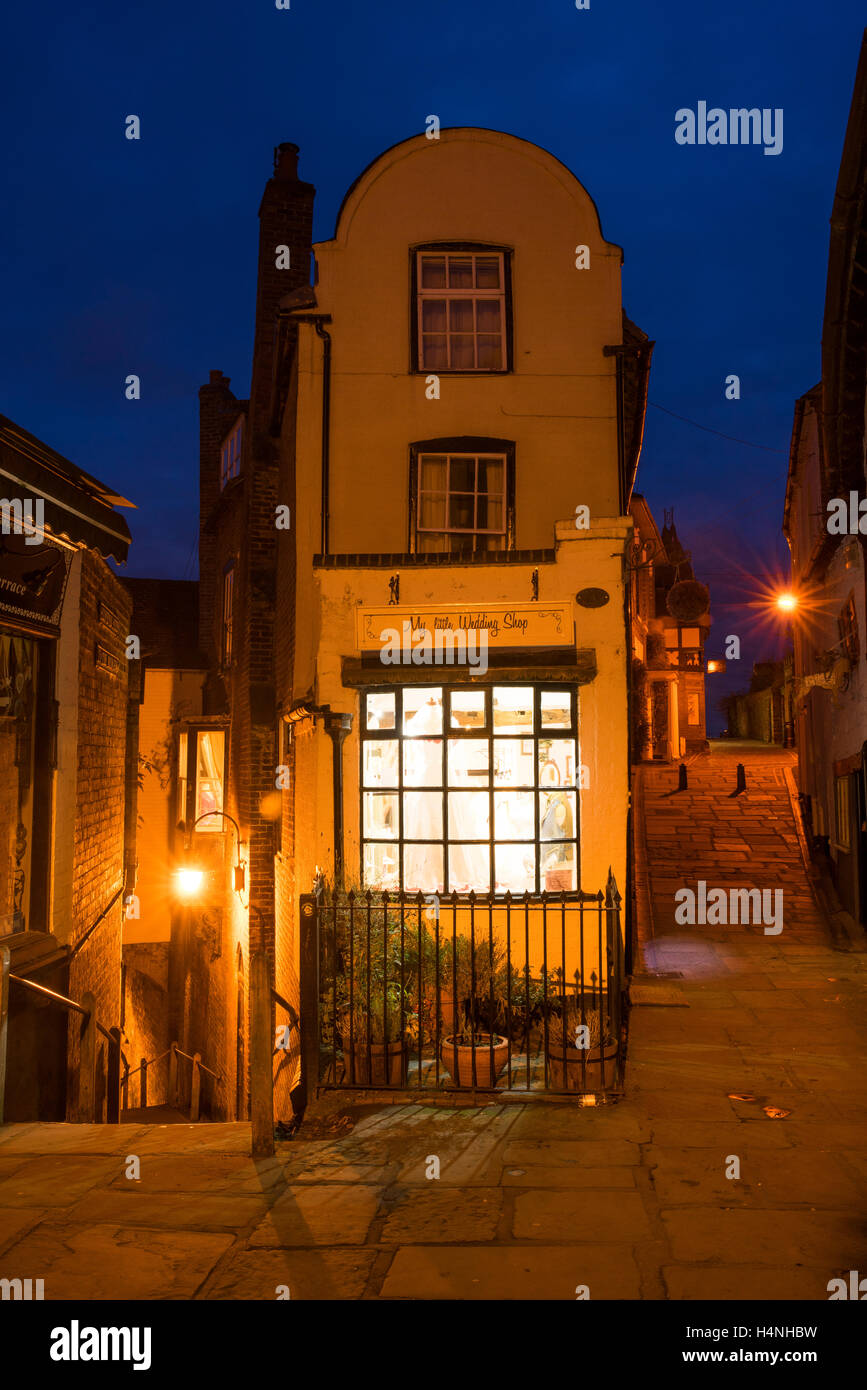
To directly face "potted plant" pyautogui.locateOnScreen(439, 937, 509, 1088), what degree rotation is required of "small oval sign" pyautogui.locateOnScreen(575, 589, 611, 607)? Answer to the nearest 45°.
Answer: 0° — it already faces it

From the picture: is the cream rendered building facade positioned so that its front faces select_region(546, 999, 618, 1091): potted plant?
yes

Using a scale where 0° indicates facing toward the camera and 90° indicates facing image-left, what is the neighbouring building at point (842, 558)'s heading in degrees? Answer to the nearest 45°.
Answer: approximately 90°

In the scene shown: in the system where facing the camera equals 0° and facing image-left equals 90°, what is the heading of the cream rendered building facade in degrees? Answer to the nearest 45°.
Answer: approximately 0°

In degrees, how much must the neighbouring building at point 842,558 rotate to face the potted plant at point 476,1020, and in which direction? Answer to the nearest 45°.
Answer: approximately 90° to its left

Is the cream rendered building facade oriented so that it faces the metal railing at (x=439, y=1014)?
yes

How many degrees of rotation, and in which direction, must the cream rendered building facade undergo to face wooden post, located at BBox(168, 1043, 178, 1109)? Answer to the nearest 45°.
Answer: approximately 135° to its right

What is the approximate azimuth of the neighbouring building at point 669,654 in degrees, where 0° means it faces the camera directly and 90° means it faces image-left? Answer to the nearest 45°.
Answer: approximately 315°

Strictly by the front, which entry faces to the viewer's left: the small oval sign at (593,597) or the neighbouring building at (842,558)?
the neighbouring building

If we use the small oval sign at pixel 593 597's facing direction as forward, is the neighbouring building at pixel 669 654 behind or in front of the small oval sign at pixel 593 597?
behind

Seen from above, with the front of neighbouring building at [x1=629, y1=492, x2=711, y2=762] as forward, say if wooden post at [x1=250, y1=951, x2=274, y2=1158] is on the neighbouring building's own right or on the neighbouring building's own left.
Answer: on the neighbouring building's own right

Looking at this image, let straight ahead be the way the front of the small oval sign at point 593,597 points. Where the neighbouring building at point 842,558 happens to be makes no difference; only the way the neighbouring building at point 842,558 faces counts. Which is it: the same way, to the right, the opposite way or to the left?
to the right
